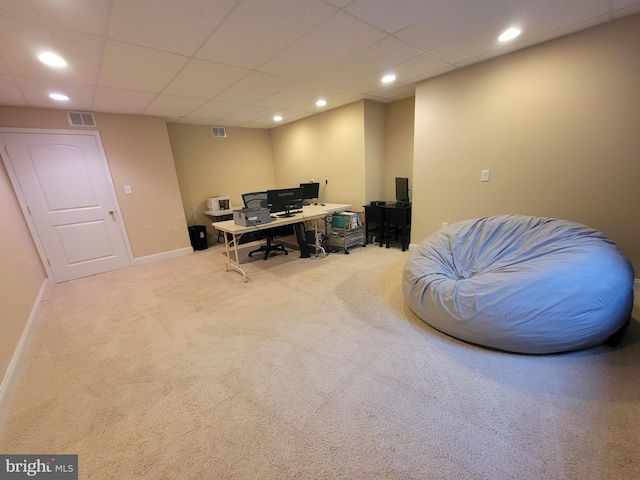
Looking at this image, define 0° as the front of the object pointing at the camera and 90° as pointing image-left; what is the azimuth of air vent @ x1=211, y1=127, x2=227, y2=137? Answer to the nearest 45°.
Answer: approximately 0°

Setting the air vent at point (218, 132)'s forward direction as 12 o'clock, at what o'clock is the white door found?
The white door is roughly at 2 o'clock from the air vent.

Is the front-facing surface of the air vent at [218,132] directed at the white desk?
yes

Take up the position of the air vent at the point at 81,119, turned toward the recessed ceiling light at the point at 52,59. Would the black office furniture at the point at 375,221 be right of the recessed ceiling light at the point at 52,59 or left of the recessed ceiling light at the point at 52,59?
left

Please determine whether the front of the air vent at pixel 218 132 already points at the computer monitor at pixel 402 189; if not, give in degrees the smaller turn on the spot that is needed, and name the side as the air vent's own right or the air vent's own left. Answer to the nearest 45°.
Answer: approximately 45° to the air vent's own left

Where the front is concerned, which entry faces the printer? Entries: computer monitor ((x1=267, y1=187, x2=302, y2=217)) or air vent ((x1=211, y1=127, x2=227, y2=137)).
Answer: the air vent

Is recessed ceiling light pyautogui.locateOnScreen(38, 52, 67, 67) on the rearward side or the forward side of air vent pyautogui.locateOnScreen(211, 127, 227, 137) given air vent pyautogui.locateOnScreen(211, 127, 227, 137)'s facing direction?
on the forward side

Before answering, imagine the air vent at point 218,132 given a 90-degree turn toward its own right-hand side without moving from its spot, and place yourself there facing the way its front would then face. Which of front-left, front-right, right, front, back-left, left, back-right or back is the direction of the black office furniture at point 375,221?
back-left
